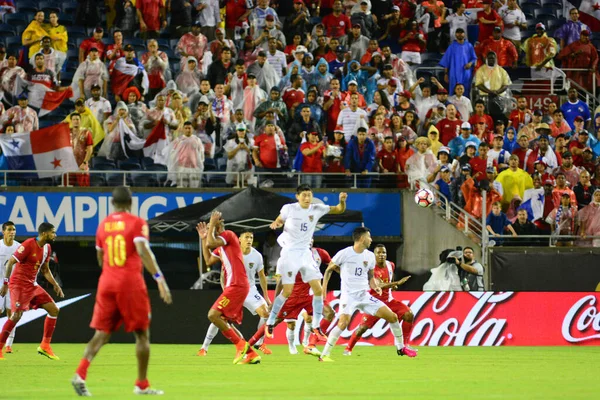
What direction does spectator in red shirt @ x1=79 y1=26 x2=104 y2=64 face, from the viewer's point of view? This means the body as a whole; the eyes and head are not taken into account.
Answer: toward the camera

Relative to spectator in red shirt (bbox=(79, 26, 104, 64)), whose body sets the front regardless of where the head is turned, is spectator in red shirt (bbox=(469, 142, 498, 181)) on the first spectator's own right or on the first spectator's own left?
on the first spectator's own left

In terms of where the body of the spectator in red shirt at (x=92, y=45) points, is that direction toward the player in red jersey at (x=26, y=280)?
yes

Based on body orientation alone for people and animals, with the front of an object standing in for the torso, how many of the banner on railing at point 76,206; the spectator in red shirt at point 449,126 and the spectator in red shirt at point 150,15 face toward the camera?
3

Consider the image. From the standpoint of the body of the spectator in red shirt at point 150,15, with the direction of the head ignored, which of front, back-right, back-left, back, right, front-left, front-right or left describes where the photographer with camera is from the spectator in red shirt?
front-left

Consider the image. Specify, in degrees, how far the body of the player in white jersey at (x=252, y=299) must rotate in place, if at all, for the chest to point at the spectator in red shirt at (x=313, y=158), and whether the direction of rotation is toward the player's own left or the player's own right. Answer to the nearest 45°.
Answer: approximately 180°

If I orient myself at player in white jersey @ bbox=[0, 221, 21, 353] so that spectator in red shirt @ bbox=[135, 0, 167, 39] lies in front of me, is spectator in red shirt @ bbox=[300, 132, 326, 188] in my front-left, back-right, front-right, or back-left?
front-right

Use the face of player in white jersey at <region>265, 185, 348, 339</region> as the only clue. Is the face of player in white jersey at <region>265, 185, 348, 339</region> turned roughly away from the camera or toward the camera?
toward the camera

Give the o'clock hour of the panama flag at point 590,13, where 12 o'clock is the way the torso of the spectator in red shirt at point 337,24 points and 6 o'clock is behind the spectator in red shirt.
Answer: The panama flag is roughly at 8 o'clock from the spectator in red shirt.

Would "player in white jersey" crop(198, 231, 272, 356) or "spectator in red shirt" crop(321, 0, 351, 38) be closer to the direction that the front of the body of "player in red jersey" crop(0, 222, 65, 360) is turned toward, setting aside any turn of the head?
the player in white jersey

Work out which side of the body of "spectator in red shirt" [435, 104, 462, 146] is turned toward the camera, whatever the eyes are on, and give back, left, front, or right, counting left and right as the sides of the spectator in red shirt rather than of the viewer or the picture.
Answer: front

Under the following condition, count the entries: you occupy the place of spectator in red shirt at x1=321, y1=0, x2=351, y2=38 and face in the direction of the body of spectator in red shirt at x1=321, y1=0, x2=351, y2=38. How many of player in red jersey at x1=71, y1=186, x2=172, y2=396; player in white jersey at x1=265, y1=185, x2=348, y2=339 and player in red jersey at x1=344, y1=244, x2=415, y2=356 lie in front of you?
3

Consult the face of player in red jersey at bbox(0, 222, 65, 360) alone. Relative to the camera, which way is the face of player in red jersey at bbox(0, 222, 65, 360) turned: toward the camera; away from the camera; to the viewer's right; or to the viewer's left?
to the viewer's right

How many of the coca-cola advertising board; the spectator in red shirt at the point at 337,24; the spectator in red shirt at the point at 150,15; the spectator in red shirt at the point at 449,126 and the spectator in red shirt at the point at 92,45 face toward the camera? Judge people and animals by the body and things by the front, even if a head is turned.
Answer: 5
